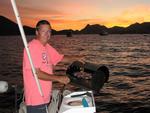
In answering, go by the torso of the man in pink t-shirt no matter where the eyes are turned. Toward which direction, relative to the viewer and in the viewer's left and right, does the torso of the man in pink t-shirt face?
facing the viewer and to the right of the viewer
